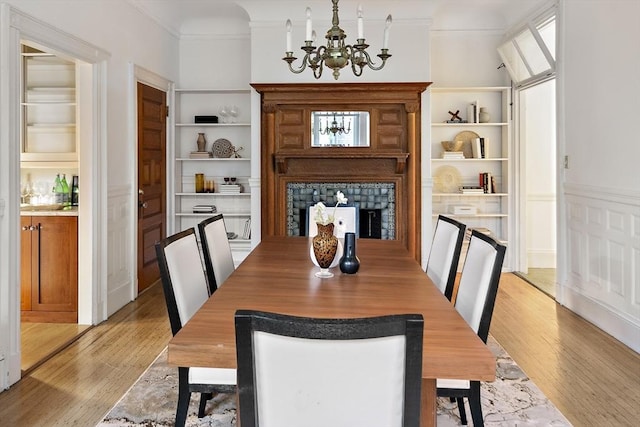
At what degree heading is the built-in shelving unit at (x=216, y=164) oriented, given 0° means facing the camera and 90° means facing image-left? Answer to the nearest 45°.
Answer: approximately 0°

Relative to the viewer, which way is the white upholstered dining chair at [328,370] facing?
away from the camera

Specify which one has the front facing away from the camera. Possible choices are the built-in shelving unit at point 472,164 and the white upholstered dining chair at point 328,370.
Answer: the white upholstered dining chair

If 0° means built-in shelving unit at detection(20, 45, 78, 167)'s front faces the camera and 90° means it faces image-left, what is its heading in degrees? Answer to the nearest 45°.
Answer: approximately 0°

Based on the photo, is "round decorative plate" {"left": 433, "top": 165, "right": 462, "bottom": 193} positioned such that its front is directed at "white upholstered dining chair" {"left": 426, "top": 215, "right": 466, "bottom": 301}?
yes

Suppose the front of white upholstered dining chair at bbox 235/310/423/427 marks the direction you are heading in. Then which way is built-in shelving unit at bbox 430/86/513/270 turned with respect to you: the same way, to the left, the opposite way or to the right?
the opposite way

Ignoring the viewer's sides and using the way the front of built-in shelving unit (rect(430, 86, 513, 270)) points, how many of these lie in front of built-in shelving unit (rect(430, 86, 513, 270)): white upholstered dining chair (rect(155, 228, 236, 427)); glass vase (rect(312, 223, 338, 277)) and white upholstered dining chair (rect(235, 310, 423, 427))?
3
